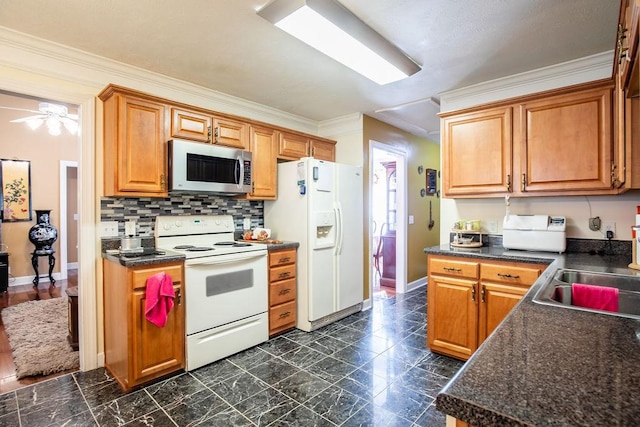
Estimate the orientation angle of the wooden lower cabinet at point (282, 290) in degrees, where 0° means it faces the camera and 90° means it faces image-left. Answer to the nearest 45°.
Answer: approximately 315°

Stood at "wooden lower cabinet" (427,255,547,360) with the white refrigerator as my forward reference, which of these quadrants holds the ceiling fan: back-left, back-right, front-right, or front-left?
front-left

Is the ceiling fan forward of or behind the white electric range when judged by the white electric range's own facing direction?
behind

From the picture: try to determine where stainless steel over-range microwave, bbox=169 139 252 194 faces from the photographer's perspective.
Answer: facing the viewer and to the right of the viewer

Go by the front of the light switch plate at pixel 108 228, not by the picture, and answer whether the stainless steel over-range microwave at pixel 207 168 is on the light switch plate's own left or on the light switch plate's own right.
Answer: on the light switch plate's own left

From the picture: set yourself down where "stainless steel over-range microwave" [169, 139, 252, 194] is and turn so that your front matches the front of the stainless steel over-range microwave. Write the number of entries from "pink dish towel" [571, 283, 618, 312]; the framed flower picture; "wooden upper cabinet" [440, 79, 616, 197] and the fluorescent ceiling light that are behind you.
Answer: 1

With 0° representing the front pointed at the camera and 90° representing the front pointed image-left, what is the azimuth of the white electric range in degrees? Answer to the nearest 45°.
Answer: approximately 315°

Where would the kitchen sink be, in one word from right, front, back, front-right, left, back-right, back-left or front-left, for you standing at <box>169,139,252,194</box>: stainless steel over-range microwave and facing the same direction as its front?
front

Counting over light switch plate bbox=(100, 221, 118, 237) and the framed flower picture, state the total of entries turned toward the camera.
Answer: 2

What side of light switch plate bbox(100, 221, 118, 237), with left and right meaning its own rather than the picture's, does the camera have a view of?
front

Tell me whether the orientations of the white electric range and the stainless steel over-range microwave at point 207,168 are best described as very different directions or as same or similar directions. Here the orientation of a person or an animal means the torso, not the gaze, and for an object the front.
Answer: same or similar directions

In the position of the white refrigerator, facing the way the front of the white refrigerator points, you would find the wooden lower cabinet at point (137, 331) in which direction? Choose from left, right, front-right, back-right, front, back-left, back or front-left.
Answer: right
